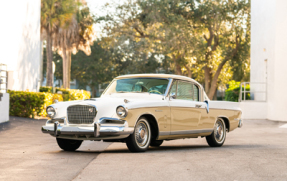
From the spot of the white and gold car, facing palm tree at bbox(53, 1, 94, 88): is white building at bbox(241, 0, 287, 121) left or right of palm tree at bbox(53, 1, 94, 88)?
right

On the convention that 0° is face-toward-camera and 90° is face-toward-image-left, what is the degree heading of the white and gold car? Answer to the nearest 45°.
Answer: approximately 45°

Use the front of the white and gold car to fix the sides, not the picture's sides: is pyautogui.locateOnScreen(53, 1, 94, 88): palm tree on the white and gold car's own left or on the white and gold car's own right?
on the white and gold car's own right

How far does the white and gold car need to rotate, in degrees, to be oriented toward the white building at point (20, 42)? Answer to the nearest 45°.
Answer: approximately 90° to its right

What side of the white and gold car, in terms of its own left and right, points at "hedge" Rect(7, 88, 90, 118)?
right

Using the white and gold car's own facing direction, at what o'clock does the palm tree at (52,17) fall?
The palm tree is roughly at 4 o'clock from the white and gold car.

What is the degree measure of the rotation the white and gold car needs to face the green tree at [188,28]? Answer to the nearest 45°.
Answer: approximately 135° to its right

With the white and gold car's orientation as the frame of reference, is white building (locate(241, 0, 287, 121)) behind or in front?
behind
